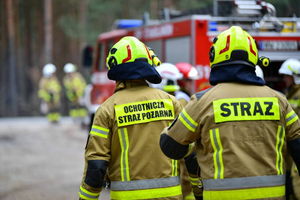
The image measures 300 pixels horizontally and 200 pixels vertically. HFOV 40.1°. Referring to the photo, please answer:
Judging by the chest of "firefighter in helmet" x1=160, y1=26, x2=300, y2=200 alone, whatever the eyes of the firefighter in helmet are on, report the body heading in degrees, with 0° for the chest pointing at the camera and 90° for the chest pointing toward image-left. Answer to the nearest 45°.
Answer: approximately 180°

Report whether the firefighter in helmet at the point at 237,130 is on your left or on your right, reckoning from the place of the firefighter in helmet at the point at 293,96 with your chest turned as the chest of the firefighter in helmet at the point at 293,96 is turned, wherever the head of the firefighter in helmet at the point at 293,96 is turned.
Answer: on your left

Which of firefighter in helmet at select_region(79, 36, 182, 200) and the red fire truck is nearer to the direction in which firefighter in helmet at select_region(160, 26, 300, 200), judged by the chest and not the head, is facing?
the red fire truck

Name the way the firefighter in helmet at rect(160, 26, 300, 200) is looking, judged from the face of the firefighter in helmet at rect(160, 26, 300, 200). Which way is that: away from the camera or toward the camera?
away from the camera
